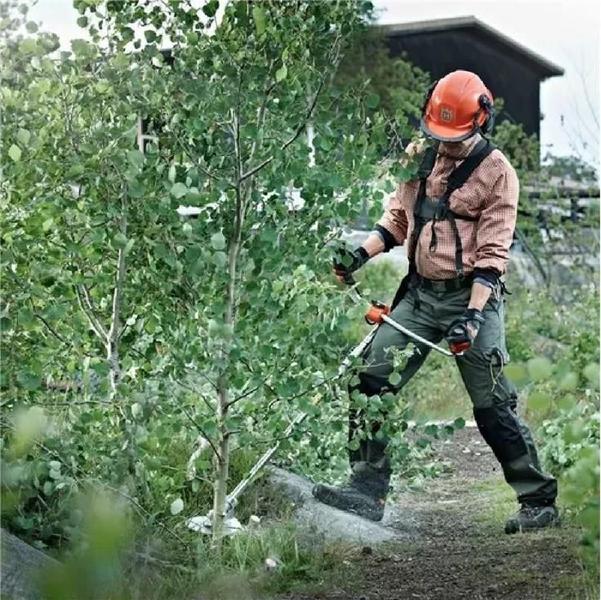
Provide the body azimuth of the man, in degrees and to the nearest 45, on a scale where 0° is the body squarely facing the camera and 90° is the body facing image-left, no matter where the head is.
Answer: approximately 45°

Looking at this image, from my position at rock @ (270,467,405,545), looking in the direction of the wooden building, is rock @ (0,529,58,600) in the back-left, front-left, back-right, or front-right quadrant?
back-left

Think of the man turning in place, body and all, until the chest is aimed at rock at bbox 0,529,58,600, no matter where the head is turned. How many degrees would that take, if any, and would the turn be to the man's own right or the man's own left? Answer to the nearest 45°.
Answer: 0° — they already face it

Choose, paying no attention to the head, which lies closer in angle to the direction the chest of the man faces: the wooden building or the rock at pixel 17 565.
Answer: the rock

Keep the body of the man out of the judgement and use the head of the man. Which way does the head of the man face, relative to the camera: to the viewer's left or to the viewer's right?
to the viewer's left

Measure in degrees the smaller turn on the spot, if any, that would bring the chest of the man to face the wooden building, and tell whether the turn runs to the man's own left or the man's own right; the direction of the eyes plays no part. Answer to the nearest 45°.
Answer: approximately 135° to the man's own right
